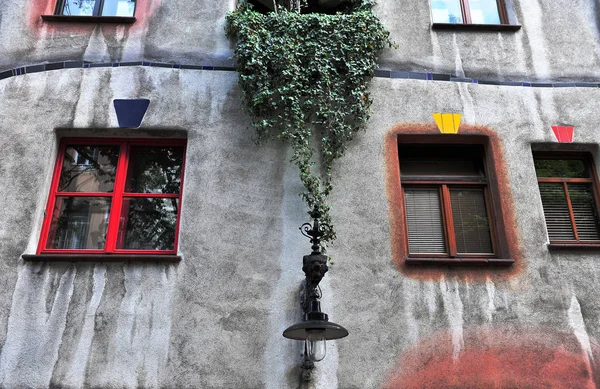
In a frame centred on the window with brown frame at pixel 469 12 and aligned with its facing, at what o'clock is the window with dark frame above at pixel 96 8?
The window with dark frame above is roughly at 2 o'clock from the window with brown frame.

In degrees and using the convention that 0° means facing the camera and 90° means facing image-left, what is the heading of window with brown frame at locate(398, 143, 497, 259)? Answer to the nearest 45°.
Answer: approximately 0°

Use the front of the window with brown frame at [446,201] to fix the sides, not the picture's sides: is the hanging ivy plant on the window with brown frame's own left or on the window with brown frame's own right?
on the window with brown frame's own right

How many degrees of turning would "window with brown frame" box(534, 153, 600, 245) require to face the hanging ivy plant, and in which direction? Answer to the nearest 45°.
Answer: approximately 45° to its right

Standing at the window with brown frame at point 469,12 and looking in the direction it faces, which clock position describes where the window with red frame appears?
The window with red frame is roughly at 2 o'clock from the window with brown frame.

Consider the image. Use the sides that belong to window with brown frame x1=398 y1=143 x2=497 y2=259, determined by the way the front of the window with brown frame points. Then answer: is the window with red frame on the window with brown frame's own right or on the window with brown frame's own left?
on the window with brown frame's own right
